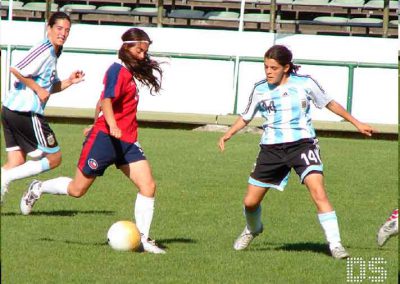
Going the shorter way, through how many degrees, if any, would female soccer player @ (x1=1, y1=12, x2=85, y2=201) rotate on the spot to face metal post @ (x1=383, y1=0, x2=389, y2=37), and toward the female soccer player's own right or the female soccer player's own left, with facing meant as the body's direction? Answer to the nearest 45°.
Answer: approximately 45° to the female soccer player's own left

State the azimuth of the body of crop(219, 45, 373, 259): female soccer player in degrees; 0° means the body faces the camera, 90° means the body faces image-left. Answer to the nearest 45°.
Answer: approximately 0°

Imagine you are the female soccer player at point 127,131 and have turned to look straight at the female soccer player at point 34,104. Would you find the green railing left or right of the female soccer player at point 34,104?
right

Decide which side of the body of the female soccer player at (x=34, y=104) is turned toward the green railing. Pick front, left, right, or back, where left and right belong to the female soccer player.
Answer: left

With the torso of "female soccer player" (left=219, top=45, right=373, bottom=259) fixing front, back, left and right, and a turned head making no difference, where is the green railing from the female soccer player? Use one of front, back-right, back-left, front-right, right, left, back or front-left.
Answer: back

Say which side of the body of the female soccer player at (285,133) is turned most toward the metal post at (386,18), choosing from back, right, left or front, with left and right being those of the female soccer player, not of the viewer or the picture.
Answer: back

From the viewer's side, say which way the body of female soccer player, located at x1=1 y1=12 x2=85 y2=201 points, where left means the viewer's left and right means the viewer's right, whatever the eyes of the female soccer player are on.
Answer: facing to the right of the viewer

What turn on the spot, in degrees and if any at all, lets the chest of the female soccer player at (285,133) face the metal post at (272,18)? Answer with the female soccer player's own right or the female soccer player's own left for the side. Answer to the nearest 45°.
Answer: approximately 180°
